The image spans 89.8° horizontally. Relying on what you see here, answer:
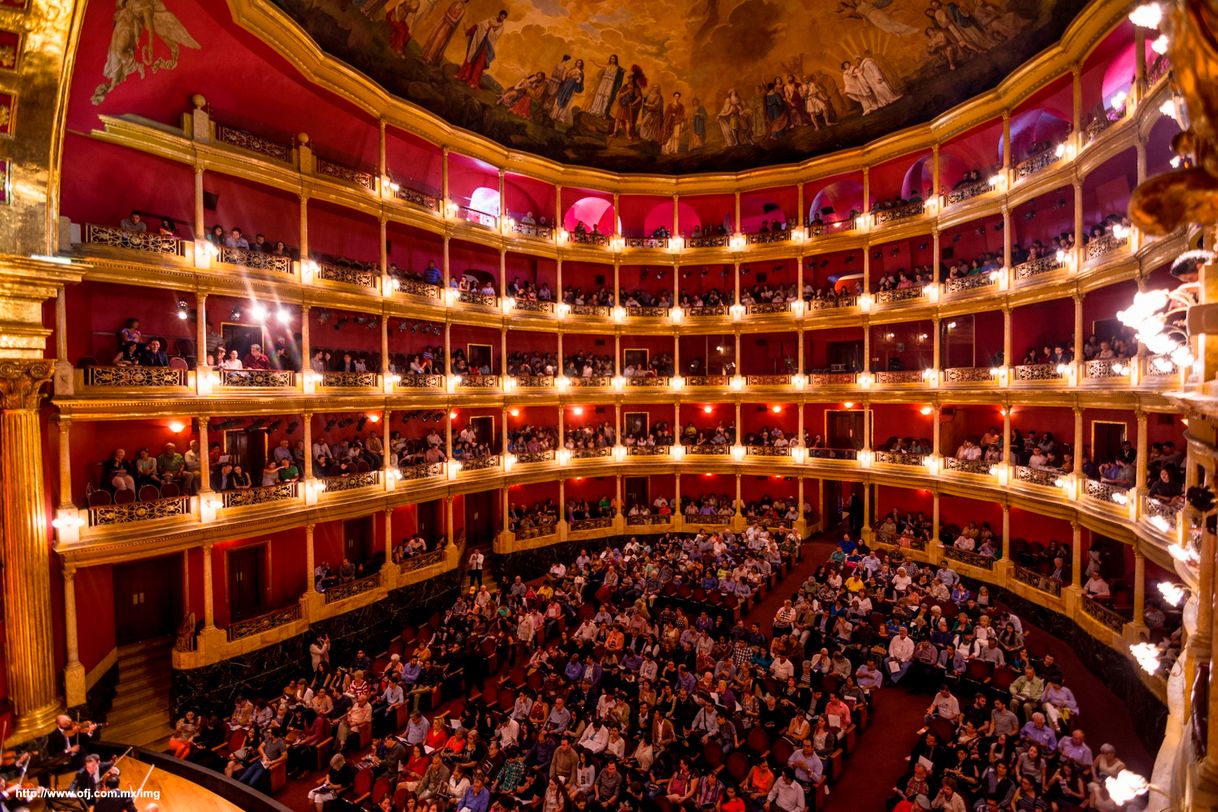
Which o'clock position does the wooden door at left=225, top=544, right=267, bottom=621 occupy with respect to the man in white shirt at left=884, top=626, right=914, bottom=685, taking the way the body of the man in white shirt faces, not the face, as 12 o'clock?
The wooden door is roughly at 1 o'clock from the man in white shirt.

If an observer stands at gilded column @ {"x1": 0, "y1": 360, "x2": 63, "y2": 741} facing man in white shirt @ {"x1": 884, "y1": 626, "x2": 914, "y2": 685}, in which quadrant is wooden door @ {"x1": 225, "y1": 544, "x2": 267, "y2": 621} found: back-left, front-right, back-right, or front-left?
front-left

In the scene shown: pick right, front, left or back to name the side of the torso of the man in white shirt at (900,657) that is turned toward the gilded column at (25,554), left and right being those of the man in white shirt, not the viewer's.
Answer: front

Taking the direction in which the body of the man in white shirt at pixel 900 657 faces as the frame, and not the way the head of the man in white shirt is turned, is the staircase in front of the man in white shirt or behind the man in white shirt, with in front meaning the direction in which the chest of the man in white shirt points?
in front

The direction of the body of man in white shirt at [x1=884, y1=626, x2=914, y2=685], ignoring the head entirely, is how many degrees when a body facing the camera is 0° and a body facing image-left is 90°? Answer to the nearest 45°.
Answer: approximately 45°
